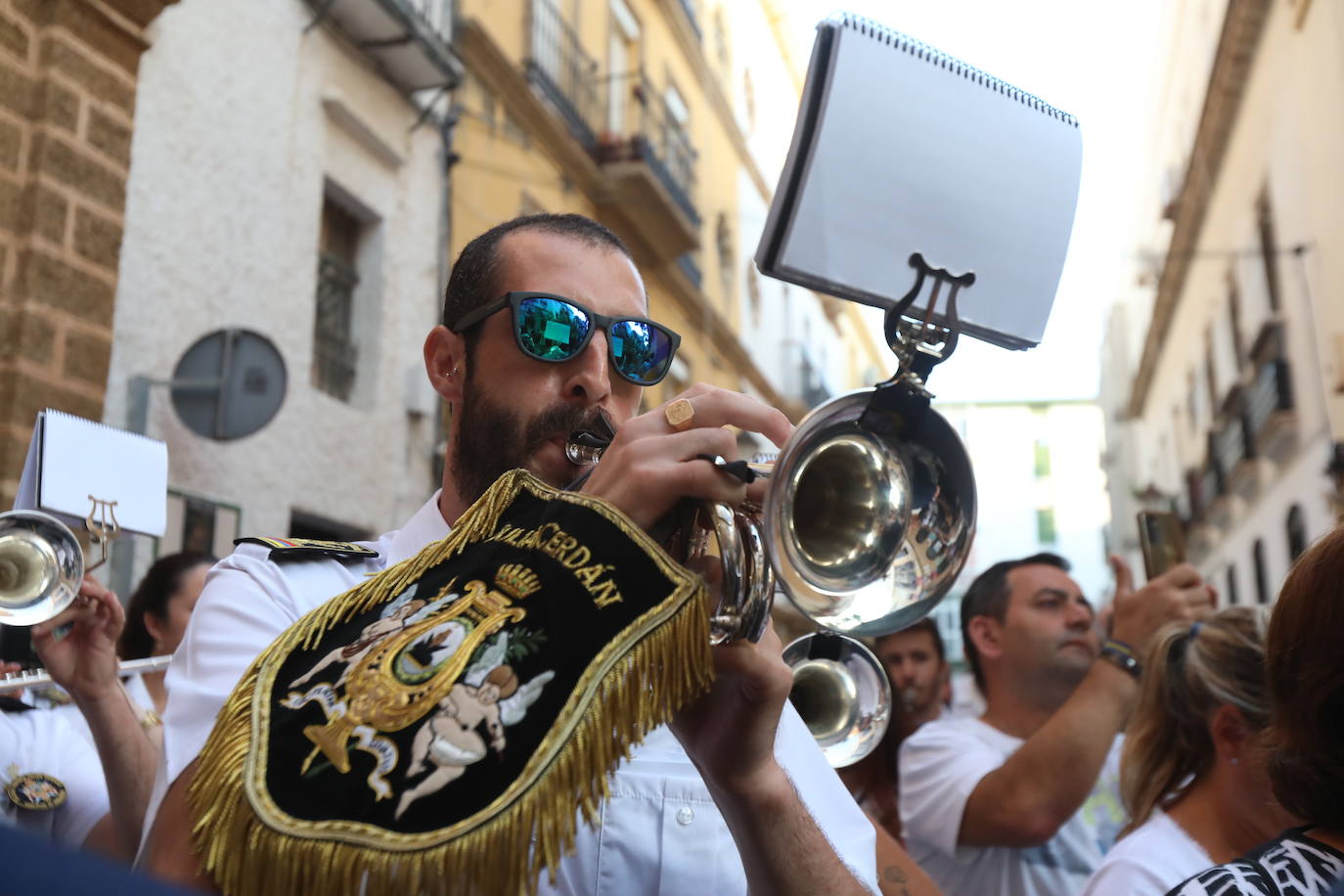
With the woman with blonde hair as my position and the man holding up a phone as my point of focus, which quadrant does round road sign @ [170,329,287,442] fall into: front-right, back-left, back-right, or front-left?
front-left

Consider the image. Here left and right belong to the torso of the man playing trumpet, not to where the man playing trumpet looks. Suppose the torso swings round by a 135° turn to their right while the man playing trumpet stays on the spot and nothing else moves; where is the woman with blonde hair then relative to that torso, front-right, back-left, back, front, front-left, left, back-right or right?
back-right

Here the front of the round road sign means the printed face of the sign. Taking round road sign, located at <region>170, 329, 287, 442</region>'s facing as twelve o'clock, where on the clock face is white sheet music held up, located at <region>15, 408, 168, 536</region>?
The white sheet music held up is roughly at 6 o'clock from the round road sign.

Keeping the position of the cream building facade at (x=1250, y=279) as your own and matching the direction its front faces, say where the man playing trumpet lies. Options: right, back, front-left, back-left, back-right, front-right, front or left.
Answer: left

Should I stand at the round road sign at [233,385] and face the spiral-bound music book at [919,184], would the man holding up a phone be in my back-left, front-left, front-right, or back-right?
front-left

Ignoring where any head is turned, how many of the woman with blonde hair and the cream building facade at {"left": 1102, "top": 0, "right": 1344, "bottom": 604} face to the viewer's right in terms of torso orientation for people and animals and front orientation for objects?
1

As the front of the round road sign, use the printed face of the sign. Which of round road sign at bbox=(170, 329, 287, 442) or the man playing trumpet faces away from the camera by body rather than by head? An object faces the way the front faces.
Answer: the round road sign

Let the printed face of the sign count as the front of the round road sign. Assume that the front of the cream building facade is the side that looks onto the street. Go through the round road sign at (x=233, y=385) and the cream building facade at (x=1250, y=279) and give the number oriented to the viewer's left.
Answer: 1

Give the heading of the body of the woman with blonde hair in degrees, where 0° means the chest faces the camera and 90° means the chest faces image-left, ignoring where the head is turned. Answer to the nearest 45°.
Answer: approximately 270°

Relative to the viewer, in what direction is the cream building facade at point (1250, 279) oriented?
to the viewer's left

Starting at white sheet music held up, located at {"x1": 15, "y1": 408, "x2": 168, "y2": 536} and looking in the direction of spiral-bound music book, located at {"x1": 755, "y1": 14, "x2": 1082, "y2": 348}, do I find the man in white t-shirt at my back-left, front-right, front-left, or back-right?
front-left

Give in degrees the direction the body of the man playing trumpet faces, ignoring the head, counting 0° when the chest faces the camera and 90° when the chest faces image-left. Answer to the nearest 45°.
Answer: approximately 315°

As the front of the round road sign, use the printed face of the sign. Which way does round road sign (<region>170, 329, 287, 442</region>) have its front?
away from the camera

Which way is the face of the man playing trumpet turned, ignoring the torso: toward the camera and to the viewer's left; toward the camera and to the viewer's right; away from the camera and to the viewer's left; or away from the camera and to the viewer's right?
toward the camera and to the viewer's right
